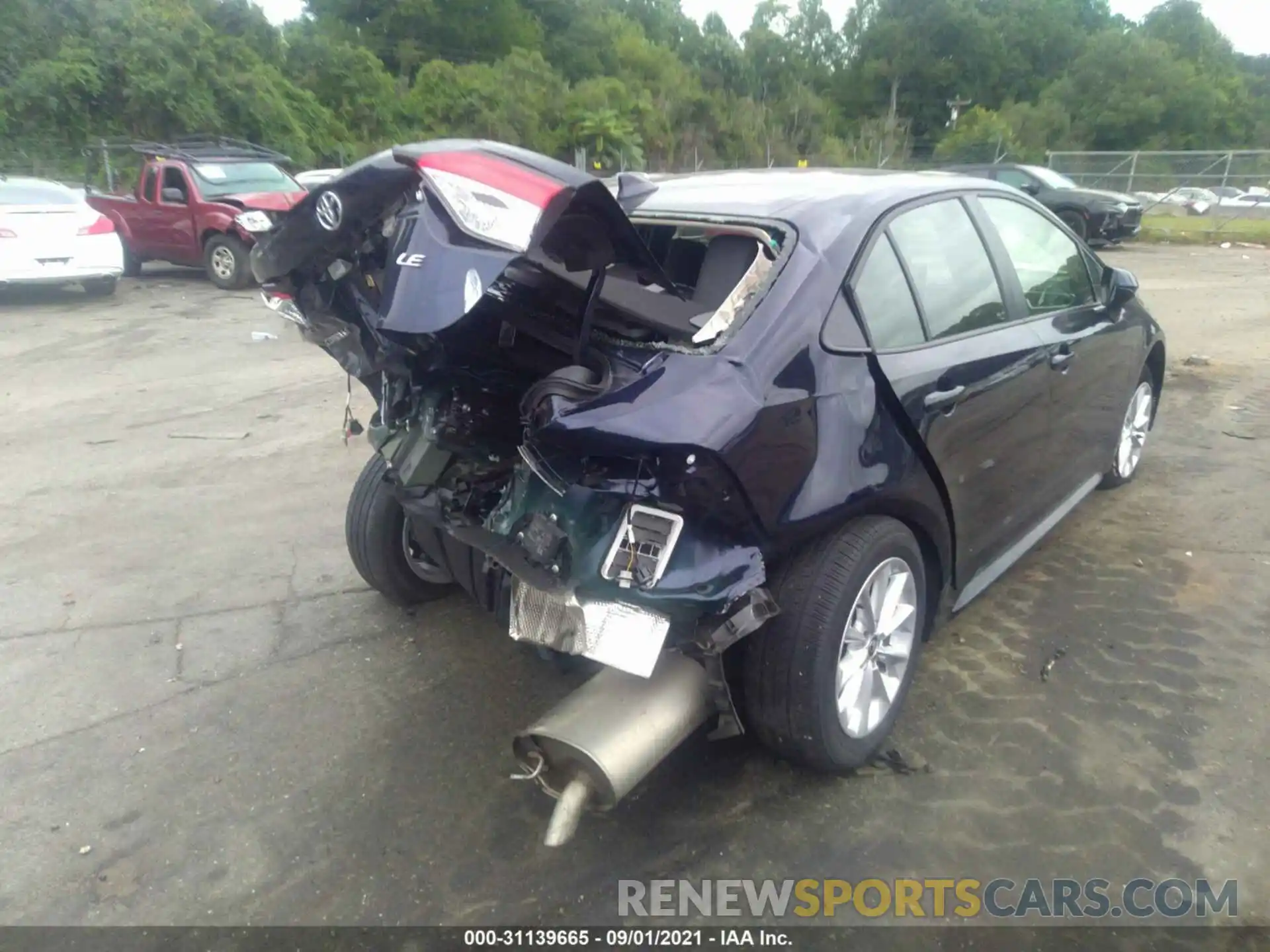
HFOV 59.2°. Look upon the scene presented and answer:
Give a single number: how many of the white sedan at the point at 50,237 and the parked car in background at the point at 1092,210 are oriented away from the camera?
1

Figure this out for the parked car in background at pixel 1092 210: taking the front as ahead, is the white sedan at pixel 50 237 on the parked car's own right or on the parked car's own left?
on the parked car's own right

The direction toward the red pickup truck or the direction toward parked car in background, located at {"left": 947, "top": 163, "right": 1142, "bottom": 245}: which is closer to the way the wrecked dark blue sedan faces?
the parked car in background

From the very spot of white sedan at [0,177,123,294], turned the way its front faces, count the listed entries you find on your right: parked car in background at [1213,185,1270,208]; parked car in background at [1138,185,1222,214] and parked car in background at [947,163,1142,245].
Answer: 3

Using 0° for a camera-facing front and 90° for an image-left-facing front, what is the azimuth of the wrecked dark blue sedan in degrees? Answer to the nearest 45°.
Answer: approximately 225°

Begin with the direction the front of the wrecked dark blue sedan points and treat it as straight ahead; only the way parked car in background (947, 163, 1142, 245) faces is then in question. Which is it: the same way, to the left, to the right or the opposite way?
to the right

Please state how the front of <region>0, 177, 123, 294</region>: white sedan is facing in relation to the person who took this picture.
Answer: facing away from the viewer

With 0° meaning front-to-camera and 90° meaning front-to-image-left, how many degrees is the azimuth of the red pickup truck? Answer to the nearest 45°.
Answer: approximately 315°

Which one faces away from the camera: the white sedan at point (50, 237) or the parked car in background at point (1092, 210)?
the white sedan

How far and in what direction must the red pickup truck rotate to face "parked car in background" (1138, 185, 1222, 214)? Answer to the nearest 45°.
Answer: approximately 45° to its left

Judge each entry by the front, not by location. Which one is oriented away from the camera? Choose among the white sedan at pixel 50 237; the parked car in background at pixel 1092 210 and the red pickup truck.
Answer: the white sedan
